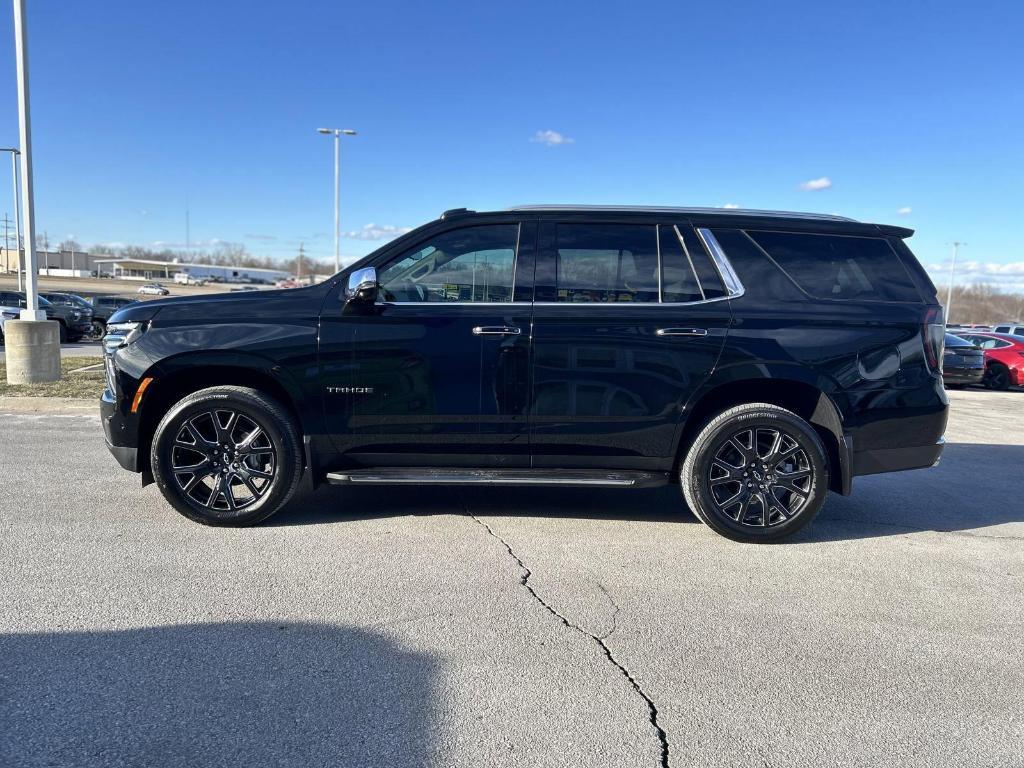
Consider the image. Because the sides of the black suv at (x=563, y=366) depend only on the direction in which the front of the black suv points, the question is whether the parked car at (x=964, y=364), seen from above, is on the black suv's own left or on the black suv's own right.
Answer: on the black suv's own right

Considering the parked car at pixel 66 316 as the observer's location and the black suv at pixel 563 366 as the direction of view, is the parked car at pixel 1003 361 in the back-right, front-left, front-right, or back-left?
front-left

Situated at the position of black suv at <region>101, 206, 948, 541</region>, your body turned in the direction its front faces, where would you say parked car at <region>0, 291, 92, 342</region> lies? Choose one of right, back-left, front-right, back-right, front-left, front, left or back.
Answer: front-right

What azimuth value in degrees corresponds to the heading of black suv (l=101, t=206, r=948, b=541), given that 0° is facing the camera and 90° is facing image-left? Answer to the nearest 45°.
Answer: approximately 90°

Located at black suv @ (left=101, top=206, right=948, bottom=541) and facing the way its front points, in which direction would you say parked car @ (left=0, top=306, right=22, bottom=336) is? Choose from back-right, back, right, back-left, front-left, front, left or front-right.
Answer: front-right

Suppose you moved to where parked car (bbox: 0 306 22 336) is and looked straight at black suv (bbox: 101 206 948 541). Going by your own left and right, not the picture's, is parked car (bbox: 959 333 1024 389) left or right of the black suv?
left

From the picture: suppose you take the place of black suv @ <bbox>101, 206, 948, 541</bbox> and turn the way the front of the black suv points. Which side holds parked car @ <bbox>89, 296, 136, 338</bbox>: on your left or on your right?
on your right

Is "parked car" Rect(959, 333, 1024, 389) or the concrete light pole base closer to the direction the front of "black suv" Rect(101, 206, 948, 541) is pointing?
the concrete light pole base

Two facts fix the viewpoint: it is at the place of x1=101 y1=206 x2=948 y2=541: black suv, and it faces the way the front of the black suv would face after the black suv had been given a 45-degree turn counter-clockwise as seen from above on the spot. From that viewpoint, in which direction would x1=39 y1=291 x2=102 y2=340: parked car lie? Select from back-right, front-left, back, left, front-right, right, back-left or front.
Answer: right

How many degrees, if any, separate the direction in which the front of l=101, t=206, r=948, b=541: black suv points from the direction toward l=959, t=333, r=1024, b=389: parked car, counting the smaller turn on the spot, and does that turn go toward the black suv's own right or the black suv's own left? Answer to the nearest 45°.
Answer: approximately 135° to the black suv's own right

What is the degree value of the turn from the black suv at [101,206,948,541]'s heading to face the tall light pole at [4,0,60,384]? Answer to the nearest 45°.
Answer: approximately 45° to its right
